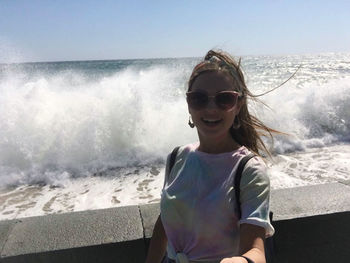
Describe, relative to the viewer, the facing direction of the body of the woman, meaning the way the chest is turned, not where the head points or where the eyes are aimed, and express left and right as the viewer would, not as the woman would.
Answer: facing the viewer and to the left of the viewer

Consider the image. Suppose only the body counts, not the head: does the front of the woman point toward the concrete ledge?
no

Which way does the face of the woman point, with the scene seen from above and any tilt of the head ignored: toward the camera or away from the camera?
toward the camera
